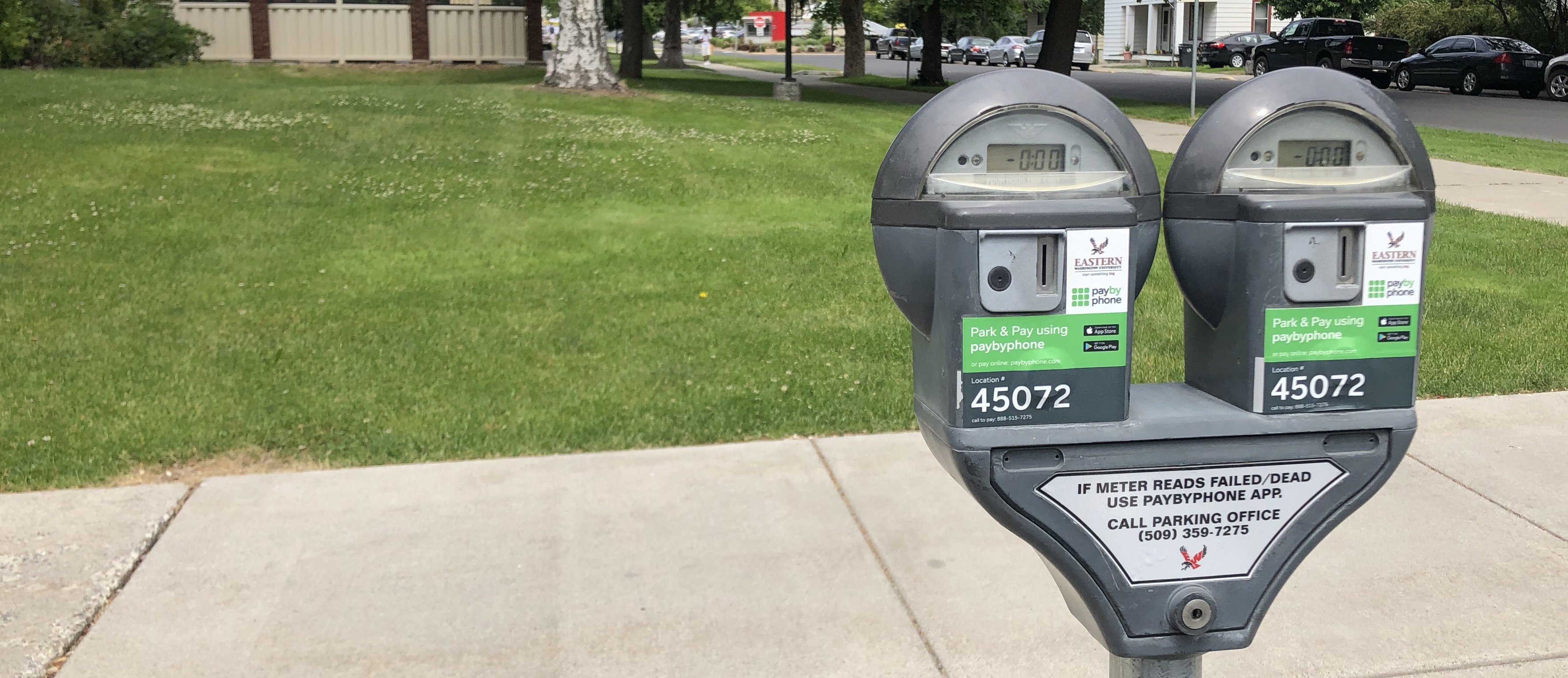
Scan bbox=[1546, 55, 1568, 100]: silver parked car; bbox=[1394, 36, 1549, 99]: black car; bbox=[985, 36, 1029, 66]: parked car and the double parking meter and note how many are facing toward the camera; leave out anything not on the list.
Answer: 1

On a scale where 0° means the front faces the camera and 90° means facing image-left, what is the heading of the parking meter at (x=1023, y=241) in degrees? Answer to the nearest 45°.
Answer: approximately 0°

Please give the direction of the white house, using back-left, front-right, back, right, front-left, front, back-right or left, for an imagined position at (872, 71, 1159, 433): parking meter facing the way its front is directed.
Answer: back

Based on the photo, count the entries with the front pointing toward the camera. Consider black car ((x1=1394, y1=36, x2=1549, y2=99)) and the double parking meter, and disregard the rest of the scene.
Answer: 1

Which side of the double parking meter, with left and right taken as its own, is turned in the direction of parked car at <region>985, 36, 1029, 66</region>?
back

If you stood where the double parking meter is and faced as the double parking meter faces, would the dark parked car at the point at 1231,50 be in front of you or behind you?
behind

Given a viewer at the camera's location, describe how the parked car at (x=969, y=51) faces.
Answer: facing away from the viewer and to the left of the viewer

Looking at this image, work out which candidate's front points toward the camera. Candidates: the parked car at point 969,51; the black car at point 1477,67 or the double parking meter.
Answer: the double parking meter

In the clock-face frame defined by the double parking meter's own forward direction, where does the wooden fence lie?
The wooden fence is roughly at 5 o'clock from the double parking meter.

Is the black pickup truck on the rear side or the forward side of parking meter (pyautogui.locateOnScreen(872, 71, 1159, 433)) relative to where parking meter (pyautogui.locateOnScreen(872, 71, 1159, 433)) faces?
on the rear side

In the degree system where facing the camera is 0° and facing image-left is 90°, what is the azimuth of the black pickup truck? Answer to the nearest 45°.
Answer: approximately 135°

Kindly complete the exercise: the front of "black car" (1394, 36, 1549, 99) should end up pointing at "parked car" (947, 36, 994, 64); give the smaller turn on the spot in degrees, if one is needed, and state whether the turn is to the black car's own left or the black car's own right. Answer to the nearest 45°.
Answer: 0° — it already faces it

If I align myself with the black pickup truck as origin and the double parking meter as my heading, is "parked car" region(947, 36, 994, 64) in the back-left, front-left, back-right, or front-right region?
back-right
